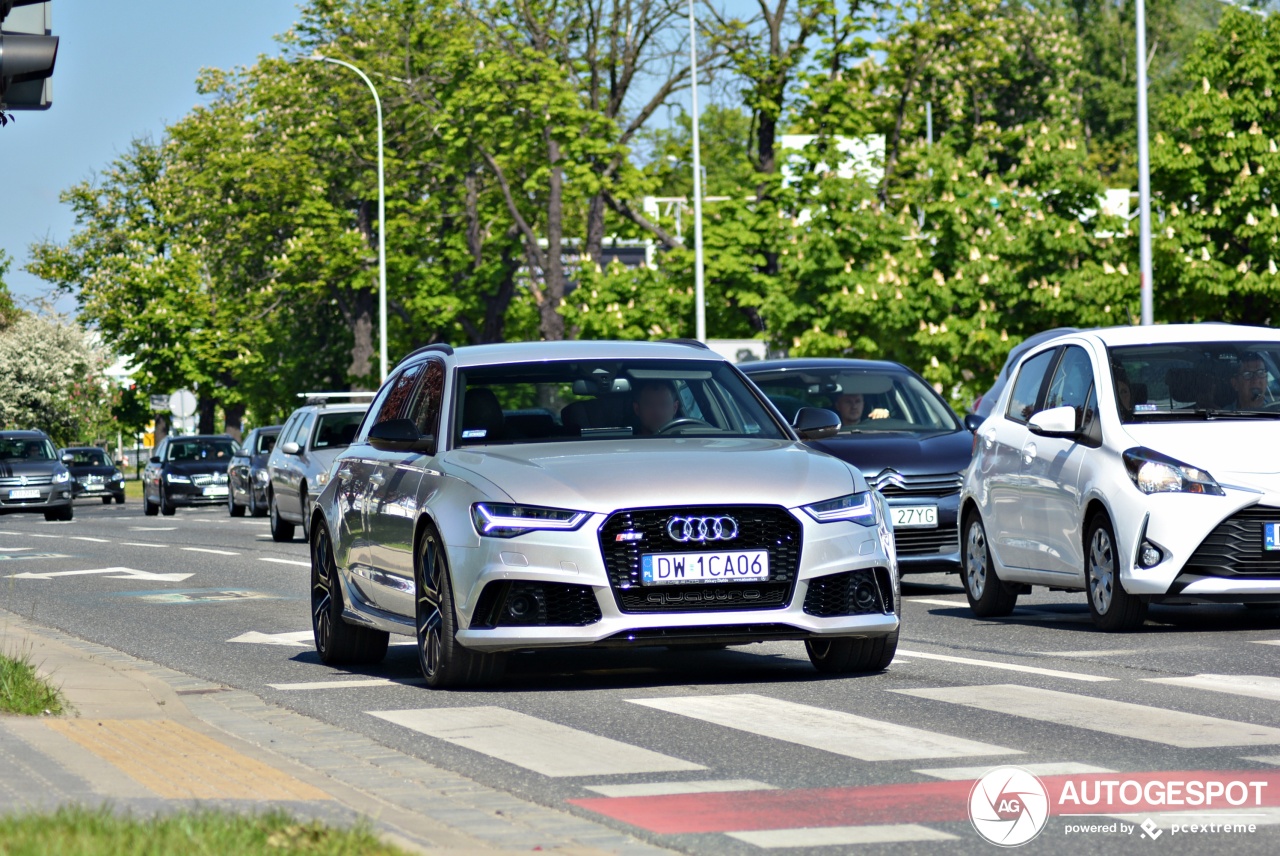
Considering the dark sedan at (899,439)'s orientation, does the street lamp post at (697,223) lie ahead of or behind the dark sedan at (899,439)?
behind

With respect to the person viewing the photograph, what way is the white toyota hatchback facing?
facing the viewer and to the right of the viewer

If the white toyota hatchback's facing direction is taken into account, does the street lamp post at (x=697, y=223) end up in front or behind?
behind

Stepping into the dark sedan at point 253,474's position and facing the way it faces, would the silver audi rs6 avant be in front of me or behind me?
in front

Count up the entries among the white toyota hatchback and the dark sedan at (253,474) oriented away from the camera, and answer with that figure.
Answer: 0

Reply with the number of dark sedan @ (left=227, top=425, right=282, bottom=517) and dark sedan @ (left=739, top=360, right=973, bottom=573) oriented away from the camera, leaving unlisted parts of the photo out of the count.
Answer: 0

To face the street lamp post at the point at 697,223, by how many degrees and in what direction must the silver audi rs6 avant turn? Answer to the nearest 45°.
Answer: approximately 135° to its left

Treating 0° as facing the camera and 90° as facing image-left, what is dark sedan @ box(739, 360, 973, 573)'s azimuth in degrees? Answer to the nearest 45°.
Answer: approximately 315°

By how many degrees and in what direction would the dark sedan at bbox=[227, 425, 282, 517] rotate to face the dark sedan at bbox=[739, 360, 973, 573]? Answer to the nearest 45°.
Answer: approximately 45° to its right
